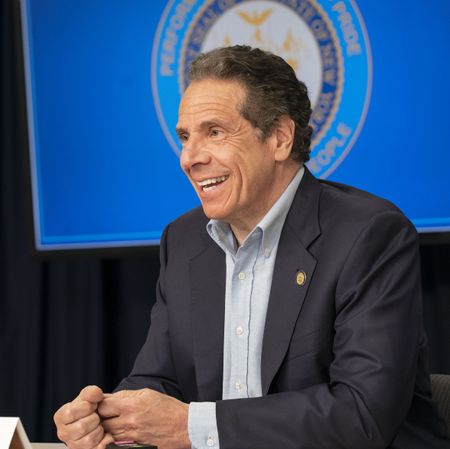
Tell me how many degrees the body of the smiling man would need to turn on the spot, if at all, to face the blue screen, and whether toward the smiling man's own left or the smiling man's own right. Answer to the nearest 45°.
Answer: approximately 135° to the smiling man's own right

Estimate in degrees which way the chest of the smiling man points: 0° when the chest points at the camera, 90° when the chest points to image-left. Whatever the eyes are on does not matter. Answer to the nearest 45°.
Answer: approximately 45°
